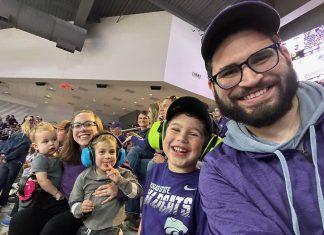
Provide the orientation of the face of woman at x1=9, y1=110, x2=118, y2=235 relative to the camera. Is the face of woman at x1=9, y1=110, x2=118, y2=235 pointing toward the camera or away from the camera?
toward the camera

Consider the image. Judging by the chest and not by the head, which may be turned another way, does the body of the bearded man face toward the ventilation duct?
no

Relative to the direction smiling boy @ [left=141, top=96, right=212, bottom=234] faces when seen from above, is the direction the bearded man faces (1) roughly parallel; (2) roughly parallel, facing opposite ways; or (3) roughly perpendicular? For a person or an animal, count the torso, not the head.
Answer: roughly parallel

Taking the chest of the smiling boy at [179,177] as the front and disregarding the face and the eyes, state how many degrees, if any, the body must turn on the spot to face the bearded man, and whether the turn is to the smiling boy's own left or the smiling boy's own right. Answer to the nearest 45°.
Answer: approximately 45° to the smiling boy's own left

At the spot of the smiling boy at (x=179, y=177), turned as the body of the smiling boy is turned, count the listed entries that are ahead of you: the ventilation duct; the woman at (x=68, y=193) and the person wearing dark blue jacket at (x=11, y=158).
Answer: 0

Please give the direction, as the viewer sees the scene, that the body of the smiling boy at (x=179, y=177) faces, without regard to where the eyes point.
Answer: toward the camera

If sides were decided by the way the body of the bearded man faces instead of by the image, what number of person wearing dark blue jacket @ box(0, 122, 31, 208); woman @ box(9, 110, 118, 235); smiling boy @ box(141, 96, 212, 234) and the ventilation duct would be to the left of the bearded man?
0

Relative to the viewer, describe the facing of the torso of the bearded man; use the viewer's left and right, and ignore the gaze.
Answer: facing the viewer

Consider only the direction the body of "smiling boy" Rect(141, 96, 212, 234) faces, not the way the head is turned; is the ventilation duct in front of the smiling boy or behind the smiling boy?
behind

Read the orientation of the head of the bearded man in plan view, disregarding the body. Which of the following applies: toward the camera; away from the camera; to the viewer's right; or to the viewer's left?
toward the camera

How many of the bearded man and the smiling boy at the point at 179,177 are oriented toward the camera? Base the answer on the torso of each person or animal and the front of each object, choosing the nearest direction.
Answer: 2

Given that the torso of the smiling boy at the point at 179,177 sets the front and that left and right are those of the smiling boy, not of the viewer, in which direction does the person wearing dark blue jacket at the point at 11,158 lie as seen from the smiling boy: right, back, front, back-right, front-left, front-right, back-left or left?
back-right

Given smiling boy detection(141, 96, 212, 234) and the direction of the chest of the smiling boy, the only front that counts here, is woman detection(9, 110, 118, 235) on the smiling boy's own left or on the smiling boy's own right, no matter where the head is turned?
on the smiling boy's own right
